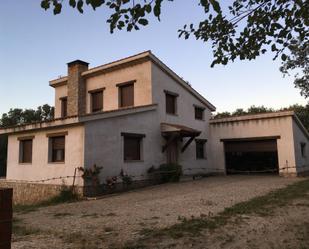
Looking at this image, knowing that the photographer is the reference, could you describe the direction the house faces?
facing the viewer and to the right of the viewer
